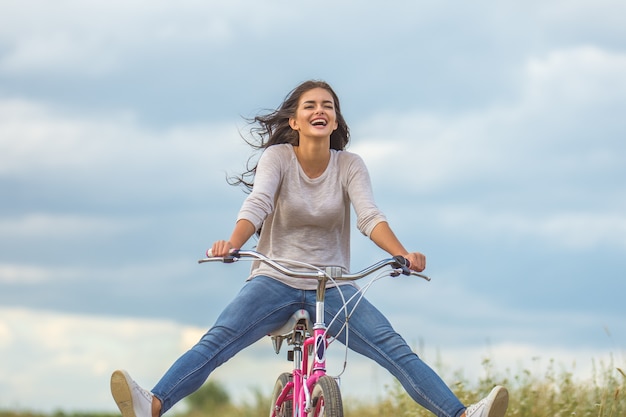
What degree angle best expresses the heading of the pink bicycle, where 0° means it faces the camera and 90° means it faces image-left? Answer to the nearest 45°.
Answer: approximately 0°

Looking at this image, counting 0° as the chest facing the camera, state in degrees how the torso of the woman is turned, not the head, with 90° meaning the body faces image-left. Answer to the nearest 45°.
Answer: approximately 0°
